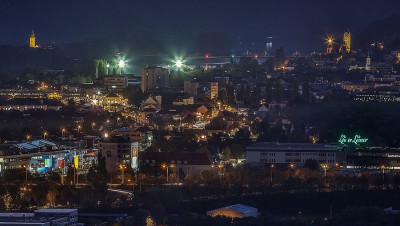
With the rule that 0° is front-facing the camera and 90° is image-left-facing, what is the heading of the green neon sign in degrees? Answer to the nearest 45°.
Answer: approximately 0°

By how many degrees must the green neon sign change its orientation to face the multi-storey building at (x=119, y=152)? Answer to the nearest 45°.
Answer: approximately 45° to its right

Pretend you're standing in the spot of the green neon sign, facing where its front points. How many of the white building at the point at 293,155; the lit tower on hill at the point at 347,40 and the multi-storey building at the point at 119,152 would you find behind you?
1

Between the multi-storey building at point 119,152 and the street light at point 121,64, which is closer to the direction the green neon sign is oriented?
the multi-storey building

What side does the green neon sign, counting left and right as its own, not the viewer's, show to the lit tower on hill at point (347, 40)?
back

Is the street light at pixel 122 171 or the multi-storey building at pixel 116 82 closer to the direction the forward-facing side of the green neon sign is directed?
the street light

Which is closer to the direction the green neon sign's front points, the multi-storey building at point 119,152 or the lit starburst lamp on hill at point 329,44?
the multi-storey building

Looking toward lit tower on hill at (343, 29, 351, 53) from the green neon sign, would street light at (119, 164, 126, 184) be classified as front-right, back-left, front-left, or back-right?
back-left

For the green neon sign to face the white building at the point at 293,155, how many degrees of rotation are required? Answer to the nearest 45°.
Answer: approximately 45° to its right

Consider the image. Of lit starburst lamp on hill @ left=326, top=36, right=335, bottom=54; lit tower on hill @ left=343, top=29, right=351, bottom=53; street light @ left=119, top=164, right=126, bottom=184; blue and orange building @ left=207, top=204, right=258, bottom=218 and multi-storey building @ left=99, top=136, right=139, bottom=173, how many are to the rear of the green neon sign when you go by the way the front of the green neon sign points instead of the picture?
2

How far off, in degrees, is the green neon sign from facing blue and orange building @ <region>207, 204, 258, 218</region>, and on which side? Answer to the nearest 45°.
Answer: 0° — it already faces it

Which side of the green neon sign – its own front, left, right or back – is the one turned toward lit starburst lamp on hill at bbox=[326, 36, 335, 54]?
back

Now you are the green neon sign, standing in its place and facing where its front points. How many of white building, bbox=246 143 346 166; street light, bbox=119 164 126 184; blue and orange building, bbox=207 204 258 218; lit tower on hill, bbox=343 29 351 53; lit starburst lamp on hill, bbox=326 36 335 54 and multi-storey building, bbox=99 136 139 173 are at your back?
2
